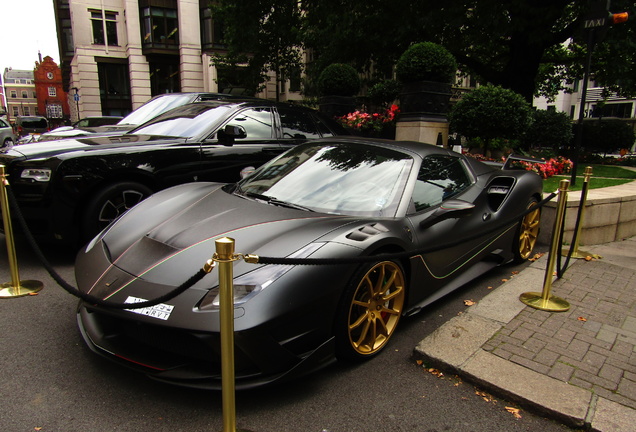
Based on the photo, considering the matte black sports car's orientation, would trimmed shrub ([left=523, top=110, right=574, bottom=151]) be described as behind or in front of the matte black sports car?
behind

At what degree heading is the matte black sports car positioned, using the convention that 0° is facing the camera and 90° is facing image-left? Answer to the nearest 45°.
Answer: approximately 45°

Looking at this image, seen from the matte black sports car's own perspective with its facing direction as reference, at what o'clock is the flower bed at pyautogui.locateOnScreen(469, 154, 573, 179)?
The flower bed is roughly at 6 o'clock from the matte black sports car.

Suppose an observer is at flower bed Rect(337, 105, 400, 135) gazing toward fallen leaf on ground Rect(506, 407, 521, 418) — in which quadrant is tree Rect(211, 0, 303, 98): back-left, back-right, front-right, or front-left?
back-right

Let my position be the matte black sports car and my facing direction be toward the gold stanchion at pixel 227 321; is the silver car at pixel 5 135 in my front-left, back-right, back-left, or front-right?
back-right

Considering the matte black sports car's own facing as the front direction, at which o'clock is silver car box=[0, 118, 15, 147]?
The silver car is roughly at 3 o'clock from the matte black sports car.

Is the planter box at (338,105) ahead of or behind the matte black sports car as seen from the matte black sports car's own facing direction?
behind

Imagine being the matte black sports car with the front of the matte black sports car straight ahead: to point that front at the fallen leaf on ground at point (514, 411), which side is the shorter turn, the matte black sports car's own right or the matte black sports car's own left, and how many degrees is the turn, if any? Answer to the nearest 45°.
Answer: approximately 90° to the matte black sports car's own left

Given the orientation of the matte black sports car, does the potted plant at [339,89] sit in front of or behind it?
behind

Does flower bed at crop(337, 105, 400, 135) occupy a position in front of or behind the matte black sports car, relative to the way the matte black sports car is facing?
behind
